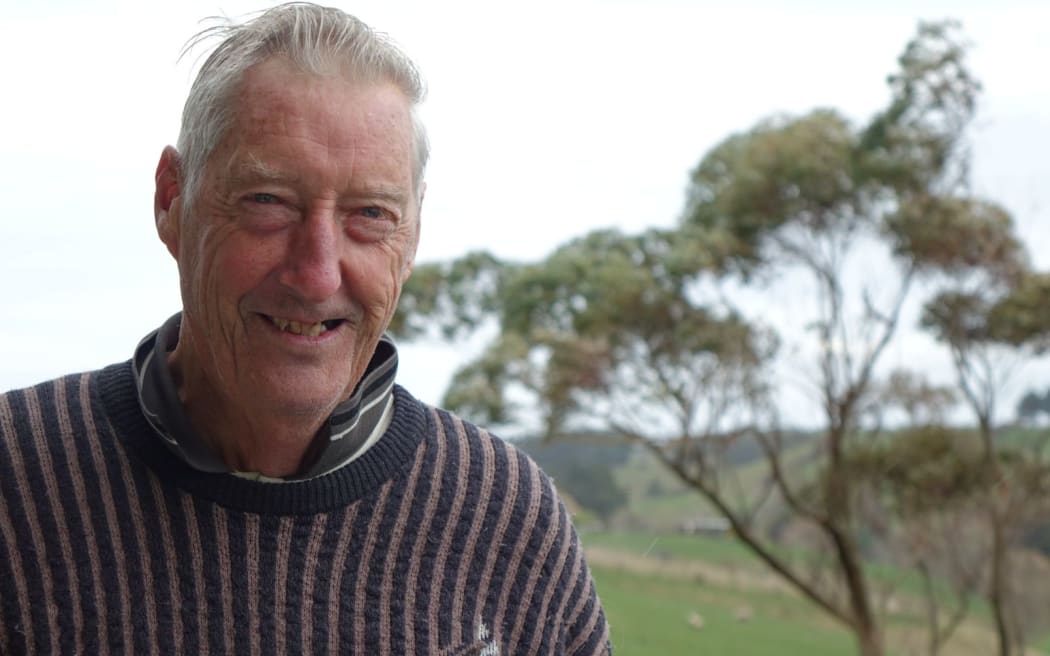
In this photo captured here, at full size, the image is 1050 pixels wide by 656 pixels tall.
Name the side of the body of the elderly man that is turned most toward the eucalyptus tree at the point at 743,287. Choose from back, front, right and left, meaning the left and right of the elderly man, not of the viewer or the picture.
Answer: back

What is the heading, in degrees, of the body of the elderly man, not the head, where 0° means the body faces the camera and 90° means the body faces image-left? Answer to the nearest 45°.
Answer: approximately 0°
